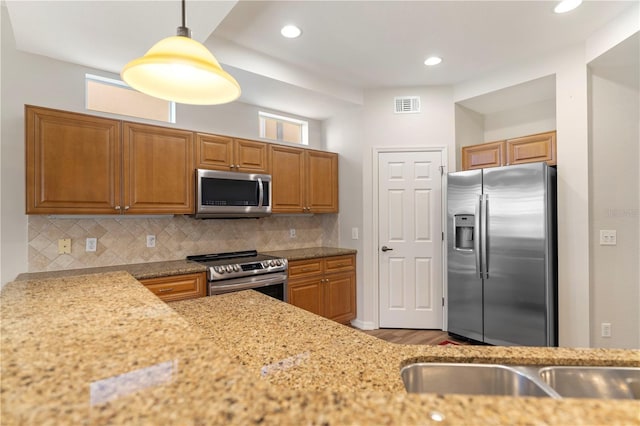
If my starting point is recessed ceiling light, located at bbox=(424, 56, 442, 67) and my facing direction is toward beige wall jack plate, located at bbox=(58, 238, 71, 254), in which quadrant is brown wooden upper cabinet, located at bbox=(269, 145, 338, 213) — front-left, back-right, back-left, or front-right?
front-right

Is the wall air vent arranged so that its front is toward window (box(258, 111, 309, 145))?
no

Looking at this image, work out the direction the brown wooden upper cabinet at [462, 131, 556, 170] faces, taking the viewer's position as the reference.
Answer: facing the viewer and to the left of the viewer

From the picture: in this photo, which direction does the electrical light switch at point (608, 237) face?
toward the camera

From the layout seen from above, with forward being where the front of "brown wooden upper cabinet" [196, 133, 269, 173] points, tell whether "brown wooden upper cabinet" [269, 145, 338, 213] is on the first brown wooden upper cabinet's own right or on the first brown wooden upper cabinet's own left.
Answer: on the first brown wooden upper cabinet's own left

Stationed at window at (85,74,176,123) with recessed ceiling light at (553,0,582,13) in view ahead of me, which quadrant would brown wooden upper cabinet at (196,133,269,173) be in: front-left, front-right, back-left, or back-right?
front-left

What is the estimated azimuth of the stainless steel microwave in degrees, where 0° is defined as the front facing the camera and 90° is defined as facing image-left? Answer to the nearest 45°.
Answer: approximately 315°

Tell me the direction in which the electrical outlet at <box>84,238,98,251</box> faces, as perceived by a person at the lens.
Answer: facing the viewer

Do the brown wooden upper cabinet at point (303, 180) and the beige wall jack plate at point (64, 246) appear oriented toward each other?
no

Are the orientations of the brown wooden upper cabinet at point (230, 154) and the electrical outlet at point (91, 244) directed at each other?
no

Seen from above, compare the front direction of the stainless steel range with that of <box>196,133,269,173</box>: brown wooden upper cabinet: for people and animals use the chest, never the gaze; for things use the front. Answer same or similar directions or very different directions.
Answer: same or similar directions

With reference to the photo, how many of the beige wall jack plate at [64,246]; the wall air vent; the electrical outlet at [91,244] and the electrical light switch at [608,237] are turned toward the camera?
4
